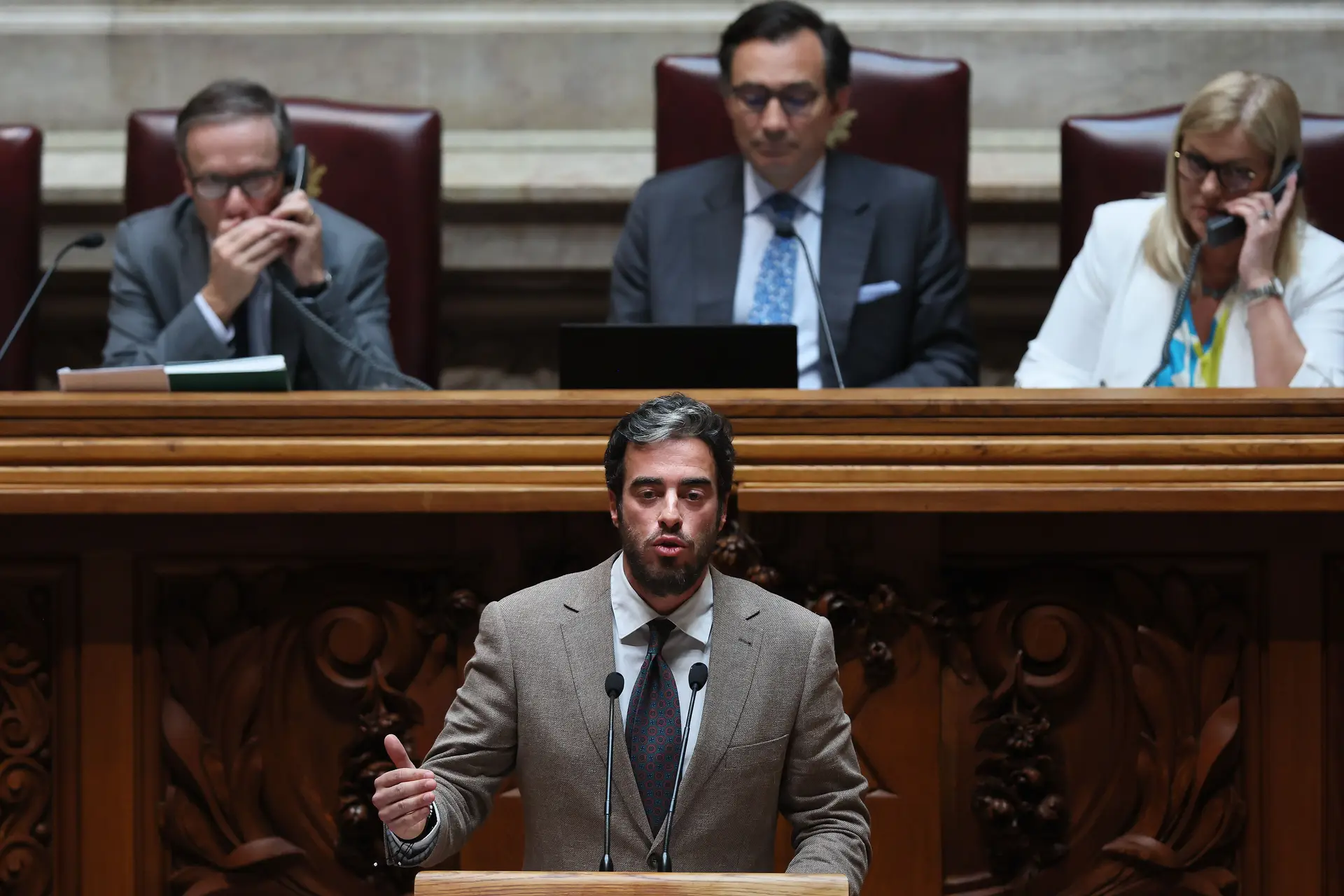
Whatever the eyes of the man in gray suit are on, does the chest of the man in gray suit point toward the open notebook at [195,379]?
yes

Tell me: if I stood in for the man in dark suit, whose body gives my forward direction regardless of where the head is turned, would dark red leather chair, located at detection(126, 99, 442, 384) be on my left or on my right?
on my right

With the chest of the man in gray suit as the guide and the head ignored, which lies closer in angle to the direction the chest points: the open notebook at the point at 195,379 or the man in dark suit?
the open notebook

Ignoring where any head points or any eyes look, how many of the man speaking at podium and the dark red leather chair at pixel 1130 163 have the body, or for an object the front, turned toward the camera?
2

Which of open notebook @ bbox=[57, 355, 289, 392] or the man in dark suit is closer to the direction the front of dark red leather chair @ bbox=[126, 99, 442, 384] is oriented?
the open notebook

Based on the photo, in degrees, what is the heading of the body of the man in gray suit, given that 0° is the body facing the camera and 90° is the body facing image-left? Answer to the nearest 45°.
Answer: approximately 0°

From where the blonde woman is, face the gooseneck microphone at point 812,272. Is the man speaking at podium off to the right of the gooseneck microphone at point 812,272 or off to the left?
left

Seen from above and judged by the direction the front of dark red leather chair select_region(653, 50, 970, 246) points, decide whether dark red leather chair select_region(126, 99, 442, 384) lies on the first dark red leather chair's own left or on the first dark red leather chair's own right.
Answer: on the first dark red leather chair's own right

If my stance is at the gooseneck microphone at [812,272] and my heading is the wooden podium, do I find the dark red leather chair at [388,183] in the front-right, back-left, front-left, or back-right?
back-right
